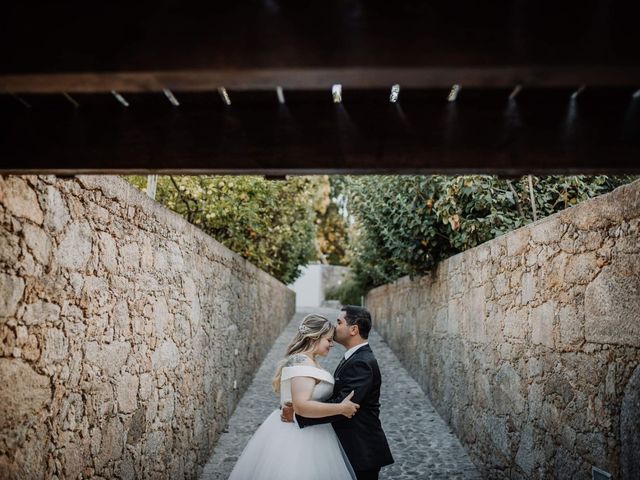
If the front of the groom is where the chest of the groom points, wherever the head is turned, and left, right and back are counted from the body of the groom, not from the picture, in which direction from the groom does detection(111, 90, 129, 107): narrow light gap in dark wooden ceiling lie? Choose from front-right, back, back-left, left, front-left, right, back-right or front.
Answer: front-left

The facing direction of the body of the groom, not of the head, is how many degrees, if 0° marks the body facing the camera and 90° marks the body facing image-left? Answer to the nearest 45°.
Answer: approximately 90°

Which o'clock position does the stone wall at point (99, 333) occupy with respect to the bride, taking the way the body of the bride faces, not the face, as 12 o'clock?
The stone wall is roughly at 5 o'clock from the bride.

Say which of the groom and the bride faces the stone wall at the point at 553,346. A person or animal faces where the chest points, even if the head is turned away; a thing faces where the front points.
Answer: the bride

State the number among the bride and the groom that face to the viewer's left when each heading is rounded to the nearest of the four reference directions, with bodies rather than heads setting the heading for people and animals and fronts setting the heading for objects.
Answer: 1

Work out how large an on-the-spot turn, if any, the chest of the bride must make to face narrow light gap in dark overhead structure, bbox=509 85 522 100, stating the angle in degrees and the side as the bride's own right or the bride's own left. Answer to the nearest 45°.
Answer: approximately 45° to the bride's own right

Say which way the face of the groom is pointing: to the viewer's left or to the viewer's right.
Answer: to the viewer's left

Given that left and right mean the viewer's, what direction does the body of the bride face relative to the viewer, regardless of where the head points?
facing to the right of the viewer

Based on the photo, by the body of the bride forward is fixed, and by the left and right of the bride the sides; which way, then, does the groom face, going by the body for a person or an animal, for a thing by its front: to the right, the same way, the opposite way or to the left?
the opposite way

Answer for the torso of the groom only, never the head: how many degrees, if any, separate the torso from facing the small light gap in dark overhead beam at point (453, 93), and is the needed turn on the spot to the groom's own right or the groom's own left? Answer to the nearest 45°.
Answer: approximately 90° to the groom's own left

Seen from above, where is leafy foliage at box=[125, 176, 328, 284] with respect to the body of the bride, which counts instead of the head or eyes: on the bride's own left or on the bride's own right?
on the bride's own left

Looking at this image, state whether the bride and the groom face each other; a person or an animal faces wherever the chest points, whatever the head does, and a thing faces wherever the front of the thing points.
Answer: yes

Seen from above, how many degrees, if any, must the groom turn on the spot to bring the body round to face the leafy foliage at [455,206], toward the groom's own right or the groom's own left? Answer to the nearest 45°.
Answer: approximately 135° to the groom's own right
